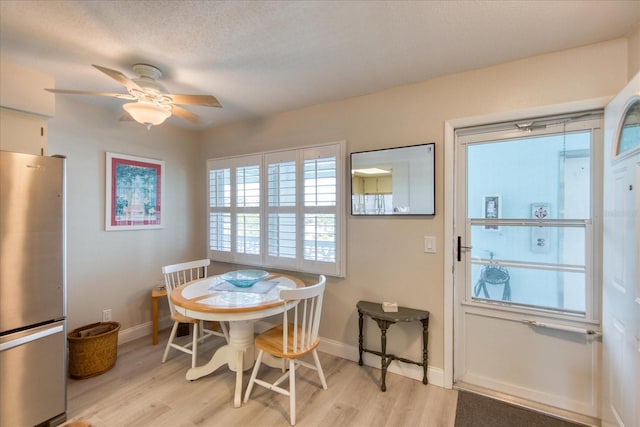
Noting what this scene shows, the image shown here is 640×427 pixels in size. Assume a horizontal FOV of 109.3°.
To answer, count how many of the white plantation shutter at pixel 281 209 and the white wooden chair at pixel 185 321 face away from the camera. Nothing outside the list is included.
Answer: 0

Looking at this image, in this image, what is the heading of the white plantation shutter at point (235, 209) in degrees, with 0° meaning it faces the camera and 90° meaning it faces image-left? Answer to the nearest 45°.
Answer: approximately 45°

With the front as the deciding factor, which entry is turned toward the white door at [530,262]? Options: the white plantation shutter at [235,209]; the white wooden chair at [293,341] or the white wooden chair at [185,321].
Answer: the white wooden chair at [185,321]

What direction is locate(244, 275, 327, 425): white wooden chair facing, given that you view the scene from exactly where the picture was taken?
facing away from the viewer and to the left of the viewer

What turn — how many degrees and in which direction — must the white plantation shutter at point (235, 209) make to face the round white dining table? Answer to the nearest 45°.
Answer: approximately 45° to its left

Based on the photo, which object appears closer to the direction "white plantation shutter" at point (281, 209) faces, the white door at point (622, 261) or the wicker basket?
the wicker basket

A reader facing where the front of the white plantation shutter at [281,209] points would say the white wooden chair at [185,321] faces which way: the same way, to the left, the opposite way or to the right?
to the left

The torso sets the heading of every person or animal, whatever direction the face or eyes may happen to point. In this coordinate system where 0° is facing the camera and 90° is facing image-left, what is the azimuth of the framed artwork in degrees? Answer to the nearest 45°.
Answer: approximately 315°

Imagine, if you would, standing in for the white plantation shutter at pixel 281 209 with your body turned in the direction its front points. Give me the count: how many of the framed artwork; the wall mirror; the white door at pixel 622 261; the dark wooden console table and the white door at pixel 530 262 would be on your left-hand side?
4

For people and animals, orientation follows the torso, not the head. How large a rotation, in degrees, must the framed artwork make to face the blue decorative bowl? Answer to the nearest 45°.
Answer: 0° — it already faces it

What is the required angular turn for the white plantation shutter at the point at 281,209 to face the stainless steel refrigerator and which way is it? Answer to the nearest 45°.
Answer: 0° — it already faces it

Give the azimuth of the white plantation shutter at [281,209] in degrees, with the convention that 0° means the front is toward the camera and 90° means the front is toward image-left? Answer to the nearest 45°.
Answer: approximately 45°

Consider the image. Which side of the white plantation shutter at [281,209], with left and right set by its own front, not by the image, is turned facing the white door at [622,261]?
left
